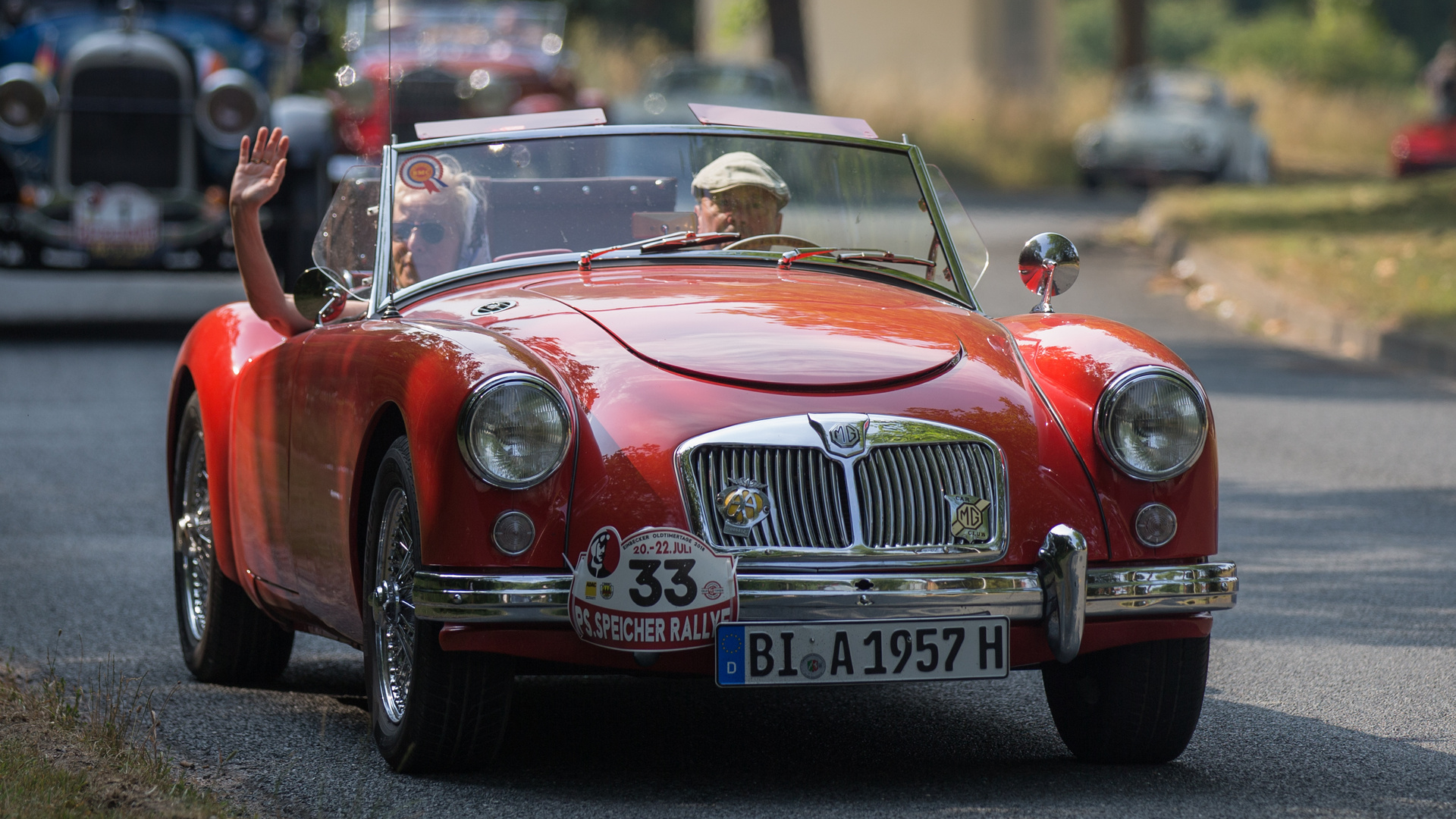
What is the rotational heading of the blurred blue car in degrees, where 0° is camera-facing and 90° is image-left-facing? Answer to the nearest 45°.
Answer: approximately 0°

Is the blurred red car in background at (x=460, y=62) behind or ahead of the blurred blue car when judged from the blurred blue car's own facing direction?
behind

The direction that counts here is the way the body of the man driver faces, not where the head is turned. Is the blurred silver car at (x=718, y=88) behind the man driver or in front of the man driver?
behind

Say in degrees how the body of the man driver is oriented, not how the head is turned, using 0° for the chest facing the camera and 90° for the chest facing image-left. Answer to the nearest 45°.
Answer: approximately 0°

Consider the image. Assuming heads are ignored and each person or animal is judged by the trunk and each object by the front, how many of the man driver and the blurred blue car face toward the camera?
2

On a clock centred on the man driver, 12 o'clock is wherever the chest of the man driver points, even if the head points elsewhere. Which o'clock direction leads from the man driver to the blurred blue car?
The blurred blue car is roughly at 5 o'clock from the man driver.

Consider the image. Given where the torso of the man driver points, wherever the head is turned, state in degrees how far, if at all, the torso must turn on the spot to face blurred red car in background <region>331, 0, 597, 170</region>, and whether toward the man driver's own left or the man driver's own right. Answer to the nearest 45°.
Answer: approximately 180°

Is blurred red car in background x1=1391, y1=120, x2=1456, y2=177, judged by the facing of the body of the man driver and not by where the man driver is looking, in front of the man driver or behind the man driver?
behind

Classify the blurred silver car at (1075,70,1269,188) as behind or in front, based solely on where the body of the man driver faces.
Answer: behind
